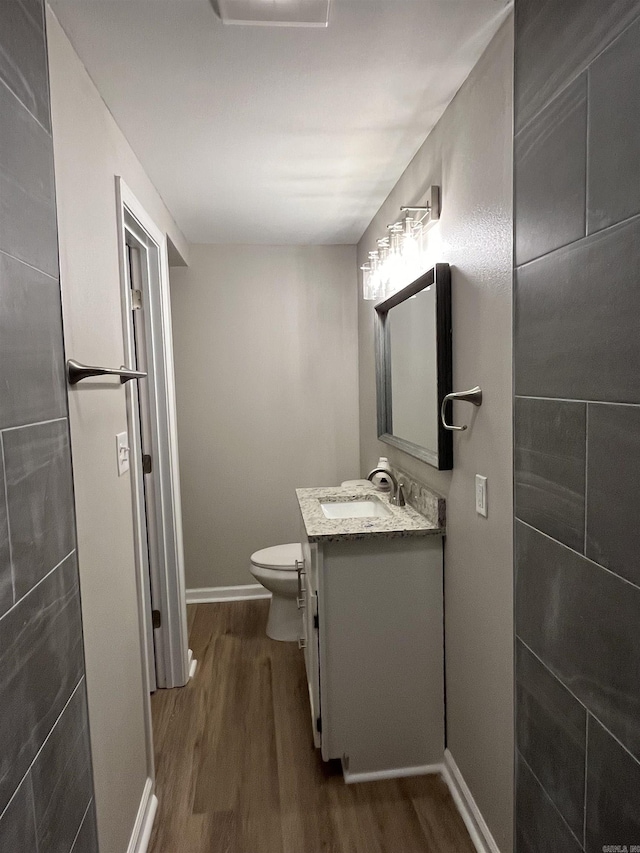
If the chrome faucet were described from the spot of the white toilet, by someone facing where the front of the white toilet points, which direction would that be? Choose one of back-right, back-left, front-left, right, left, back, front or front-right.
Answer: back-left

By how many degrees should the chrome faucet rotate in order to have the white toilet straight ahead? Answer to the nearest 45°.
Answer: approximately 45° to its right

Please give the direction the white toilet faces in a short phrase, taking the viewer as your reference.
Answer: facing to the left of the viewer

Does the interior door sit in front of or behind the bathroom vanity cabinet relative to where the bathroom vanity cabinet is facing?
in front

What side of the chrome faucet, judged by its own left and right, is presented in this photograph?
left

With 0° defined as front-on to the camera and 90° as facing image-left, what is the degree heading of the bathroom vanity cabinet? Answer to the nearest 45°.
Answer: approximately 90°
